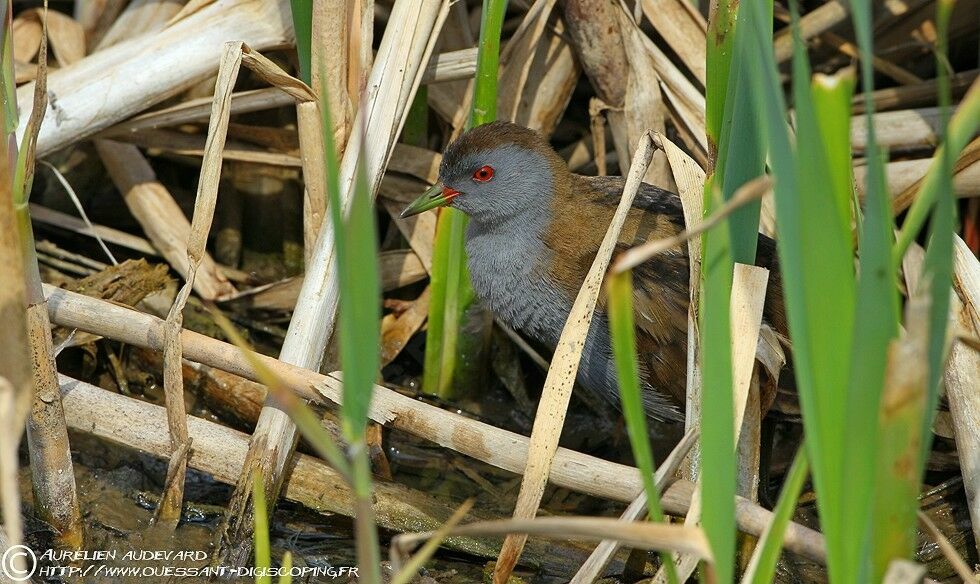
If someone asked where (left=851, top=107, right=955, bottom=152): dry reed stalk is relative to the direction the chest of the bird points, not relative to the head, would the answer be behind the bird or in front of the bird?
behind

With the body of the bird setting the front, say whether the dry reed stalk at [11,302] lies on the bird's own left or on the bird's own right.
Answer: on the bird's own left

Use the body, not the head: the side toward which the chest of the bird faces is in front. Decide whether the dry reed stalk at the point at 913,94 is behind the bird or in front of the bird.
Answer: behind

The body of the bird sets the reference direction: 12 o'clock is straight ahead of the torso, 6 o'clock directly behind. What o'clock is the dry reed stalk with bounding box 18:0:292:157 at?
The dry reed stalk is roughly at 12 o'clock from the bird.

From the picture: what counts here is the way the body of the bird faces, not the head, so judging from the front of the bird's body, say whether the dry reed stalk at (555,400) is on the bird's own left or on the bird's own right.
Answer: on the bird's own left

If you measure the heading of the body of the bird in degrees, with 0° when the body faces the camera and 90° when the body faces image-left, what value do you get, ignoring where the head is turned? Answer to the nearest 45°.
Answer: approximately 90°

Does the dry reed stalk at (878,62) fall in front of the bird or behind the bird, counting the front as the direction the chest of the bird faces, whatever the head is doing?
behind

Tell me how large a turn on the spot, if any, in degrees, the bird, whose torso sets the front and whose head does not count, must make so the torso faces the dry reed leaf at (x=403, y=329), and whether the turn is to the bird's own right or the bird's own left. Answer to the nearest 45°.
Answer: approximately 45° to the bird's own right
